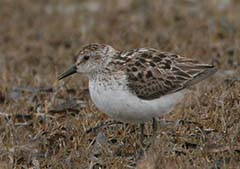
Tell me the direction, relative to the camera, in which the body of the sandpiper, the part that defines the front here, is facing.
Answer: to the viewer's left
